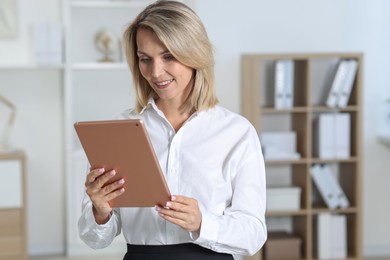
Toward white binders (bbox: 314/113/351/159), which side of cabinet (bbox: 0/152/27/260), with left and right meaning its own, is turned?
left

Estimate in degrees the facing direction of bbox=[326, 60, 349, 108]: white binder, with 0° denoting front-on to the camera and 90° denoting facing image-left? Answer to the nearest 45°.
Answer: approximately 0°

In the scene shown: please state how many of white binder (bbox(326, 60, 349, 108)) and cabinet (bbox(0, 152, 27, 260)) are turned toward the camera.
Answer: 2

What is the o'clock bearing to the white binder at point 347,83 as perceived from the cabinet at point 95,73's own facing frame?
The white binder is roughly at 10 o'clock from the cabinet.

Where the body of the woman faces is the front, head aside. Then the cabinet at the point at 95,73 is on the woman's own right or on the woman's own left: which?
on the woman's own right

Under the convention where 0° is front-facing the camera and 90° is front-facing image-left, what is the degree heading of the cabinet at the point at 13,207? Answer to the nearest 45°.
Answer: approximately 0°

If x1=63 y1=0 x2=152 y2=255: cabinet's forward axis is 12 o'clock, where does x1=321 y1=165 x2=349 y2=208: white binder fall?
The white binder is roughly at 10 o'clock from the cabinet.
